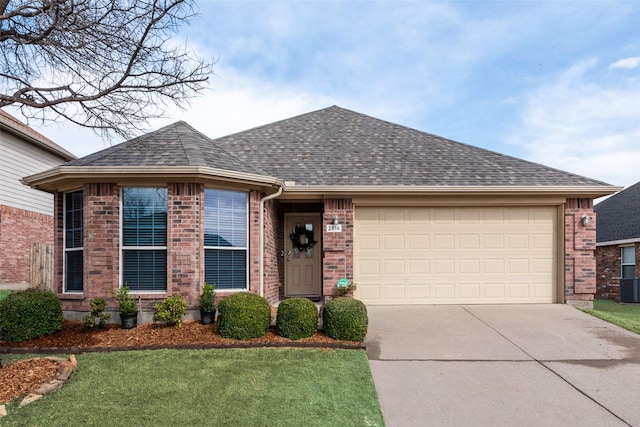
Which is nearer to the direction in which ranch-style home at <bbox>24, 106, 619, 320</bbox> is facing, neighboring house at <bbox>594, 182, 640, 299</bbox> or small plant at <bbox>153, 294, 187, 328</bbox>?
the small plant

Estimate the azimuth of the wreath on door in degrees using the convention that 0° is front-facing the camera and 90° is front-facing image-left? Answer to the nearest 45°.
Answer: approximately 0°

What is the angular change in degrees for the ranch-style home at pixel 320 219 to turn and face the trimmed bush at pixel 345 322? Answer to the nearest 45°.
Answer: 0° — it already faces it

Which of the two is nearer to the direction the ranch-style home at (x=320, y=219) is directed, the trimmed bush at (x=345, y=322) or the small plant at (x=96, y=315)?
the trimmed bush

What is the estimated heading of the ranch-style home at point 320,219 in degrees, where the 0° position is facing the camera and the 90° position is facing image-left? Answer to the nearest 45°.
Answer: approximately 0°
